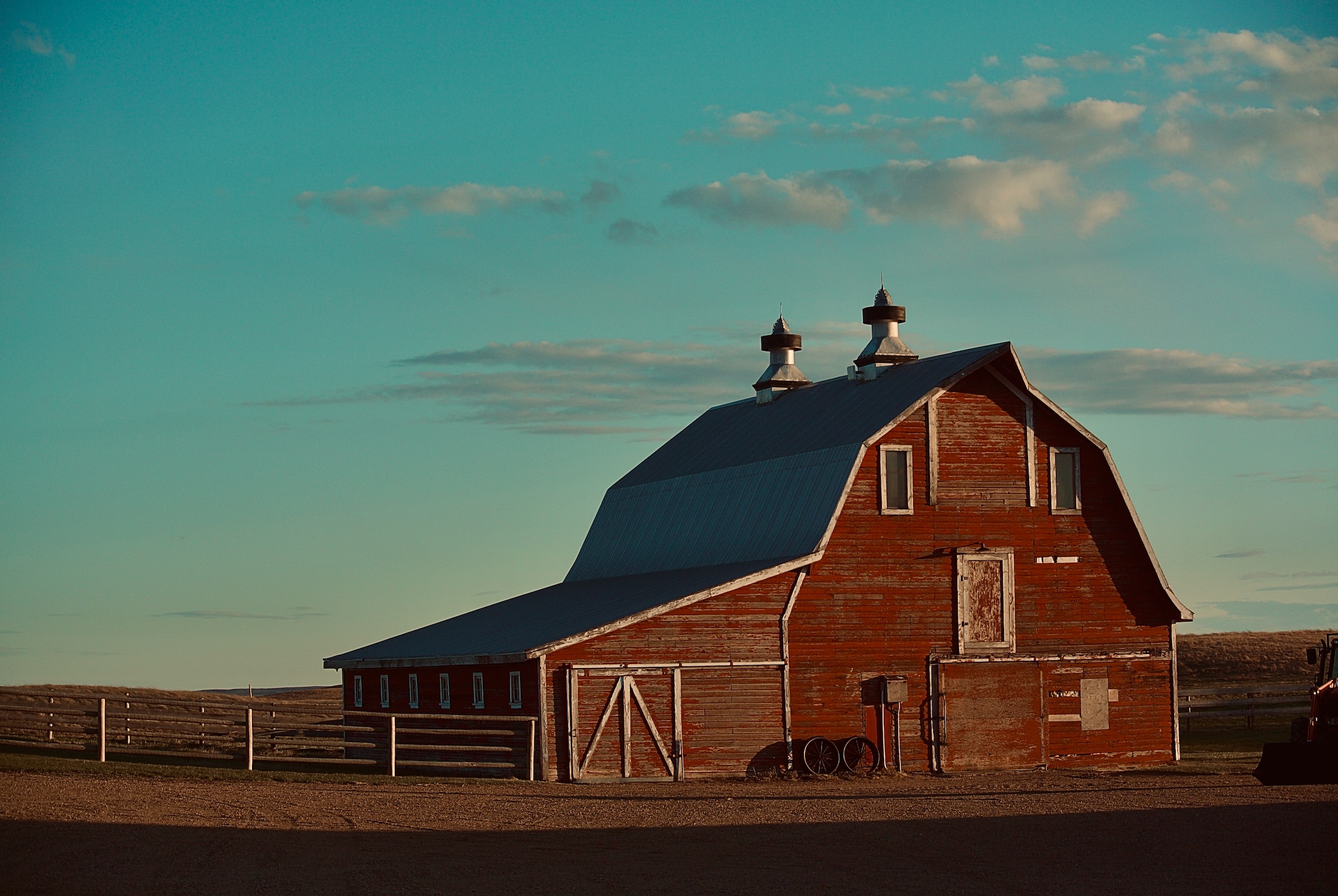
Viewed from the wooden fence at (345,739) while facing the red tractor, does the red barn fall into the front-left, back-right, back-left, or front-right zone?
front-left

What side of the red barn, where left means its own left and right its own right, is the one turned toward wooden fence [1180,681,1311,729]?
left

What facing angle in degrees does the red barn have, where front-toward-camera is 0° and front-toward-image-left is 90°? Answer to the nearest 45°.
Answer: approximately 315°

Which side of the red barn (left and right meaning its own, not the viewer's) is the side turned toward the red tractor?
front

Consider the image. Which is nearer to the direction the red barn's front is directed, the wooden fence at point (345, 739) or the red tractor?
the red tractor
